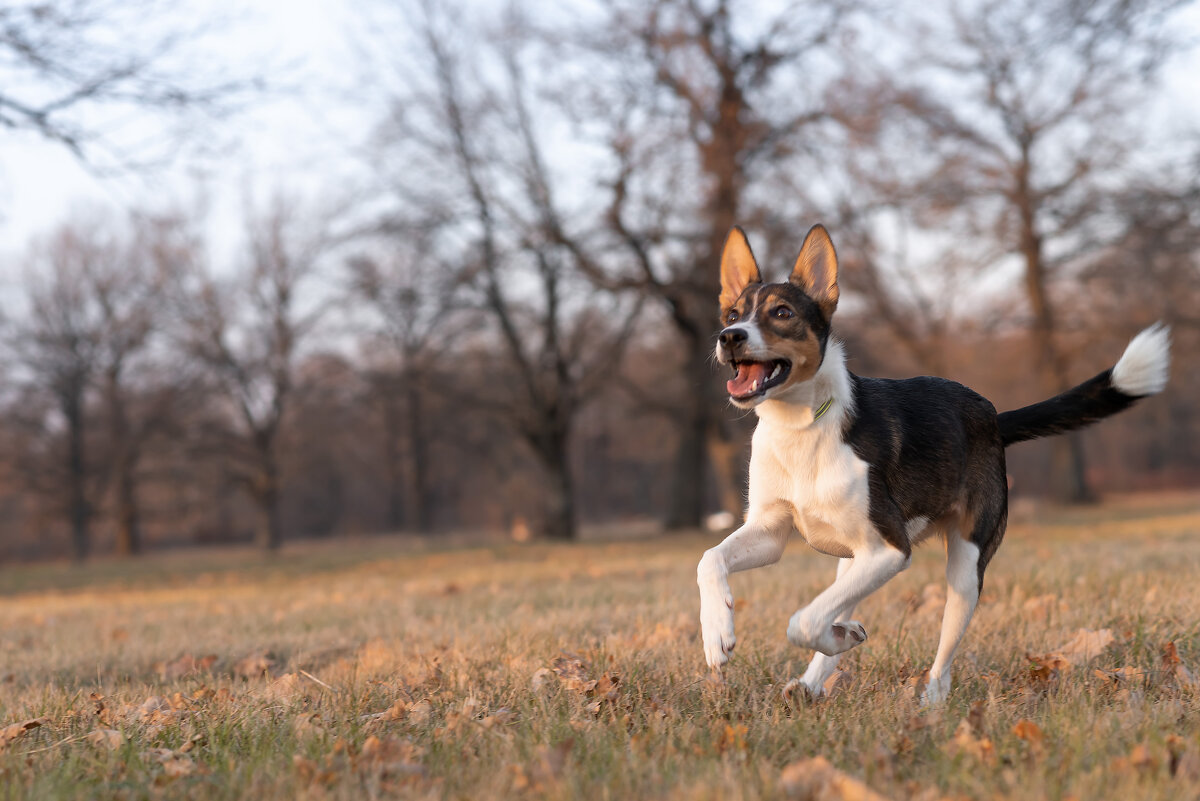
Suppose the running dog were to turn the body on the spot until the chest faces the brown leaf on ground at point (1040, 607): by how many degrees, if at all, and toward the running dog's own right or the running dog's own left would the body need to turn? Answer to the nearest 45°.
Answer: approximately 135° to the running dog's own right

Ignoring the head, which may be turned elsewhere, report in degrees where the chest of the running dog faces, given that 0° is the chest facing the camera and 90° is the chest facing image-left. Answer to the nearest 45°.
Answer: approximately 45°

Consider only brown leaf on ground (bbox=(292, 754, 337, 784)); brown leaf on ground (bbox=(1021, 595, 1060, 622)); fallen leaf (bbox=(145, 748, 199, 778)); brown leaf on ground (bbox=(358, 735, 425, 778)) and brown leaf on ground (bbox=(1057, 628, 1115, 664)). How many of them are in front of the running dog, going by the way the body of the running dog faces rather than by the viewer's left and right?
3

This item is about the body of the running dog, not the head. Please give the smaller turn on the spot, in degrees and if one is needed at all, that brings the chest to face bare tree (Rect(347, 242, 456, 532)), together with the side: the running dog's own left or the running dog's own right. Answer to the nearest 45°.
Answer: approximately 90° to the running dog's own right

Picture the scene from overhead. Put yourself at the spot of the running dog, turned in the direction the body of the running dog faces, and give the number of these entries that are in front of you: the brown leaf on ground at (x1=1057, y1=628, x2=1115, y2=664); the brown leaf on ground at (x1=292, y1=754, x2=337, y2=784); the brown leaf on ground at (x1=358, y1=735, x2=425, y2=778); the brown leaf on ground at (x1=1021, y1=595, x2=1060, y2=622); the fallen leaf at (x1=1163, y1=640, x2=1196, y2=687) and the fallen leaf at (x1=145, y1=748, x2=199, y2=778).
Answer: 3

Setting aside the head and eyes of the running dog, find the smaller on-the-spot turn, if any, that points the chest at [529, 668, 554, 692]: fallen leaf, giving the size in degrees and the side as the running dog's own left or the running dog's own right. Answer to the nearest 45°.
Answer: approximately 45° to the running dog's own right

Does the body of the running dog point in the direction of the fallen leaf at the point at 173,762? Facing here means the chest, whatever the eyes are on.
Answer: yes

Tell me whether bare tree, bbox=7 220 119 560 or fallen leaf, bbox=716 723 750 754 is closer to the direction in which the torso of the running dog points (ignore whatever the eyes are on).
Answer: the fallen leaf

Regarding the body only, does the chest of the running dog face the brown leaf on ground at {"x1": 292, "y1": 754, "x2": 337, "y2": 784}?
yes

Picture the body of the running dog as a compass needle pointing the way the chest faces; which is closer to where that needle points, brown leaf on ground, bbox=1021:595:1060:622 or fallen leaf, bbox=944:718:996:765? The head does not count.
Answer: the fallen leaf

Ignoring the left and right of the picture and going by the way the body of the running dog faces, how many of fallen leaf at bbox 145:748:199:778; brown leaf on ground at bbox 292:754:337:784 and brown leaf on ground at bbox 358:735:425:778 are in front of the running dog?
3

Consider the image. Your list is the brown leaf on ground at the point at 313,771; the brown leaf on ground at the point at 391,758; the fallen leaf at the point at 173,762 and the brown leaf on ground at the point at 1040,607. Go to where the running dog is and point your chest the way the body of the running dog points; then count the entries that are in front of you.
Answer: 3
